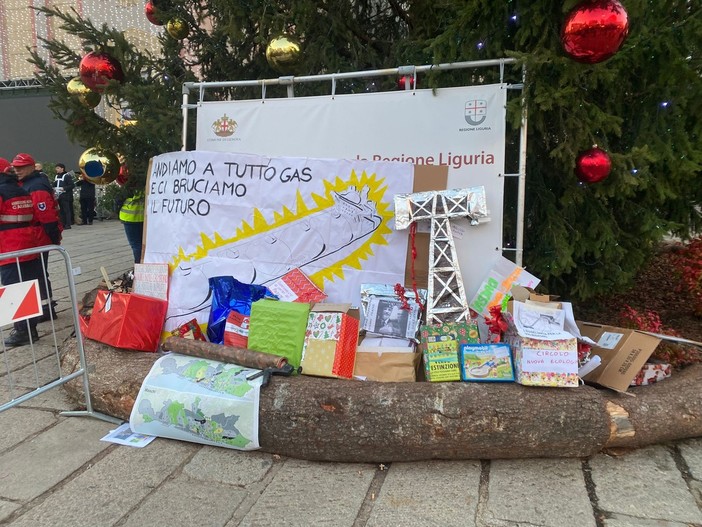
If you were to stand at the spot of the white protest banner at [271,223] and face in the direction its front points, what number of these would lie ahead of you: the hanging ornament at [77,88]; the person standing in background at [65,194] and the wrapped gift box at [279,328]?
1

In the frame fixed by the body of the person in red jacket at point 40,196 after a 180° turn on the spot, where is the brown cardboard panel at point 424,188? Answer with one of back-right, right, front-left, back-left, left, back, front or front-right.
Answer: front-right

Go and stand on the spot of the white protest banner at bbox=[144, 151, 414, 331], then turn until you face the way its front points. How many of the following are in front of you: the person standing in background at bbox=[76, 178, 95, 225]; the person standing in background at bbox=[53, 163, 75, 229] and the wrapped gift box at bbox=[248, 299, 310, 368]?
1

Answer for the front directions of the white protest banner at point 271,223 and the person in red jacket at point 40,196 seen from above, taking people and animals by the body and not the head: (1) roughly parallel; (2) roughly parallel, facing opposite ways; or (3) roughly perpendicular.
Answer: roughly perpendicular

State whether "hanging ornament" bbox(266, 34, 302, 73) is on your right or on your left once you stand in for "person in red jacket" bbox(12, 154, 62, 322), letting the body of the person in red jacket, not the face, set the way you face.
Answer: on your left

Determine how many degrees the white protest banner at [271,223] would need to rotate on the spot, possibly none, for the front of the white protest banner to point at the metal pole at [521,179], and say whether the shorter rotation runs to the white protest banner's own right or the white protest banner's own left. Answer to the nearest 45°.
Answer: approximately 90° to the white protest banner's own left

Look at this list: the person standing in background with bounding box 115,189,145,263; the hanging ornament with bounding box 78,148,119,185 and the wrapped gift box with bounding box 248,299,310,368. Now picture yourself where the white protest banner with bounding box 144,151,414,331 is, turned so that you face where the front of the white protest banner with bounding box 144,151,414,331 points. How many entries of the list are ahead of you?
1

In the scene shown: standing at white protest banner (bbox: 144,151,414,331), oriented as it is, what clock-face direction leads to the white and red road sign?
The white and red road sign is roughly at 2 o'clock from the white protest banner.

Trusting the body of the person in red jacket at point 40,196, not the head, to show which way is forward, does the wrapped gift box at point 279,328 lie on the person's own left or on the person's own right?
on the person's own left

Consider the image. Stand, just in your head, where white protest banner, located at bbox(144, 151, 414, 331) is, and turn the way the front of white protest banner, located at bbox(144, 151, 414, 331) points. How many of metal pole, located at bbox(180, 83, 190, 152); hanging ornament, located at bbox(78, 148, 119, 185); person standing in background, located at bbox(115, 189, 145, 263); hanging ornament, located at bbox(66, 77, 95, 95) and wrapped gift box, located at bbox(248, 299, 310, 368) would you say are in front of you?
1

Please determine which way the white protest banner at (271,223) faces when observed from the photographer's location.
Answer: facing the viewer

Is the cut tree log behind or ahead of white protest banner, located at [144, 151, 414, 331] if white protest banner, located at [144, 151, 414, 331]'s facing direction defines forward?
ahead
